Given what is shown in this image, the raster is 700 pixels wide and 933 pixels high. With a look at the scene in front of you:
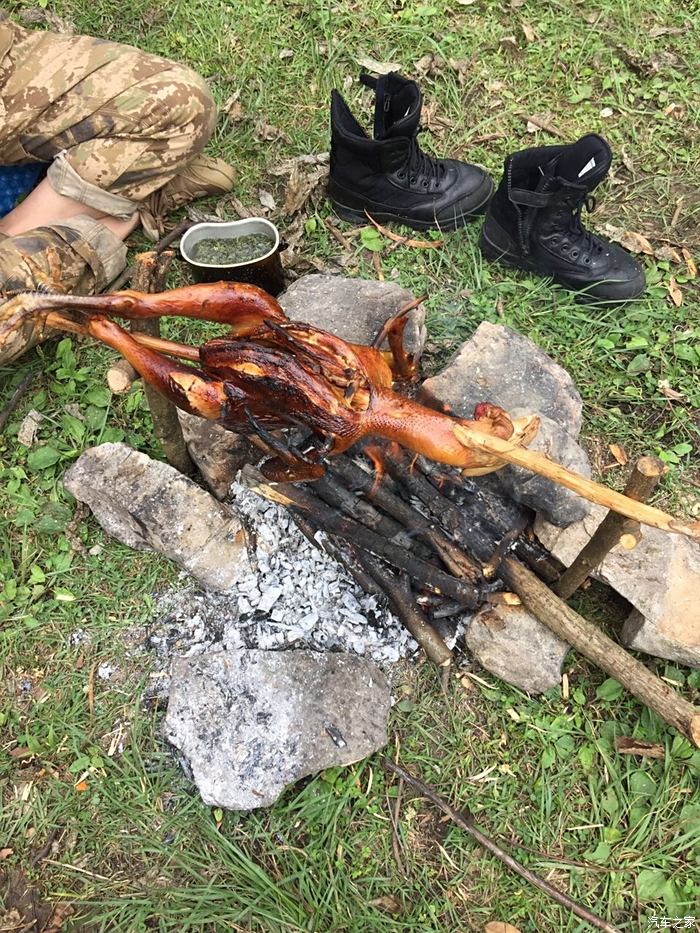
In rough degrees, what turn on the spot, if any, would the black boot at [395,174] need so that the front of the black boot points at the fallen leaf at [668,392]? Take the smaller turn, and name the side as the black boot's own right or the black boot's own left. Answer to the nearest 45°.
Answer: approximately 45° to the black boot's own right

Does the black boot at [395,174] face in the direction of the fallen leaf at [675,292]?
yes

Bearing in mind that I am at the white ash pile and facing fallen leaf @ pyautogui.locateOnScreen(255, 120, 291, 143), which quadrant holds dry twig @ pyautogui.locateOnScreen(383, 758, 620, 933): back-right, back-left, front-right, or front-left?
back-right

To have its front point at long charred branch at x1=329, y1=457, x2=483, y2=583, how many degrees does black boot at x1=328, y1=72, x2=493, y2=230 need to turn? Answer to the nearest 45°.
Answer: approximately 90° to its right

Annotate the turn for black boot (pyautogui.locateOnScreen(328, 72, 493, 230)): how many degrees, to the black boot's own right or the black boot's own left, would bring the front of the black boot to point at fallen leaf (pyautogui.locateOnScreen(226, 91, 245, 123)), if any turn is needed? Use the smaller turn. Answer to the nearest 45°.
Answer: approximately 135° to the black boot's own left

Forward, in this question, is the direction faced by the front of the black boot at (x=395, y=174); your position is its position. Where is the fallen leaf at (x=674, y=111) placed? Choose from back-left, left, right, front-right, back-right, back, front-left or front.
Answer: front-left

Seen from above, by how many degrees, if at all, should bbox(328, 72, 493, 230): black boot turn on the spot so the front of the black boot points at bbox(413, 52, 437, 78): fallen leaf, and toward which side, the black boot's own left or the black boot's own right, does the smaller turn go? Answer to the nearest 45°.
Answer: approximately 90° to the black boot's own left

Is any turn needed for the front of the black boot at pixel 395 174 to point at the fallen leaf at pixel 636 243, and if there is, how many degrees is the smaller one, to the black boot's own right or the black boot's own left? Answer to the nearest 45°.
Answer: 0° — it already faces it

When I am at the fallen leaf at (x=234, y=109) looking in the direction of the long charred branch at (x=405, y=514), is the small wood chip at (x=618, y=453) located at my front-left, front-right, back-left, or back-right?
front-left

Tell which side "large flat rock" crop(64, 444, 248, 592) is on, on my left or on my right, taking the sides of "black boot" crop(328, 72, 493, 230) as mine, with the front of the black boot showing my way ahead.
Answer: on my right

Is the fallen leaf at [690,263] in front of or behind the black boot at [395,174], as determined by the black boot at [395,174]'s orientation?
in front

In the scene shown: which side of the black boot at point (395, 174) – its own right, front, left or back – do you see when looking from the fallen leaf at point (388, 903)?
right

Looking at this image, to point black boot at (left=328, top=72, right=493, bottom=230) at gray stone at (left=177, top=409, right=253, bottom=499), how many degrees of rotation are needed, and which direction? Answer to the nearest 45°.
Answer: approximately 90° to its right

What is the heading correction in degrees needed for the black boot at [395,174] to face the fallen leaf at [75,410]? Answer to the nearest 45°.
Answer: approximately 135° to its right

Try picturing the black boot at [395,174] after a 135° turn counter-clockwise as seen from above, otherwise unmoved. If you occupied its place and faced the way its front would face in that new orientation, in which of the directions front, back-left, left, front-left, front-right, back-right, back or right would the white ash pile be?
back-left

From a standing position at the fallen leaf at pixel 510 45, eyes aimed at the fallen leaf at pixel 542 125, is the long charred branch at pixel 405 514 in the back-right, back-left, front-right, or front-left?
front-right

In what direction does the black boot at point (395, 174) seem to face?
to the viewer's right
